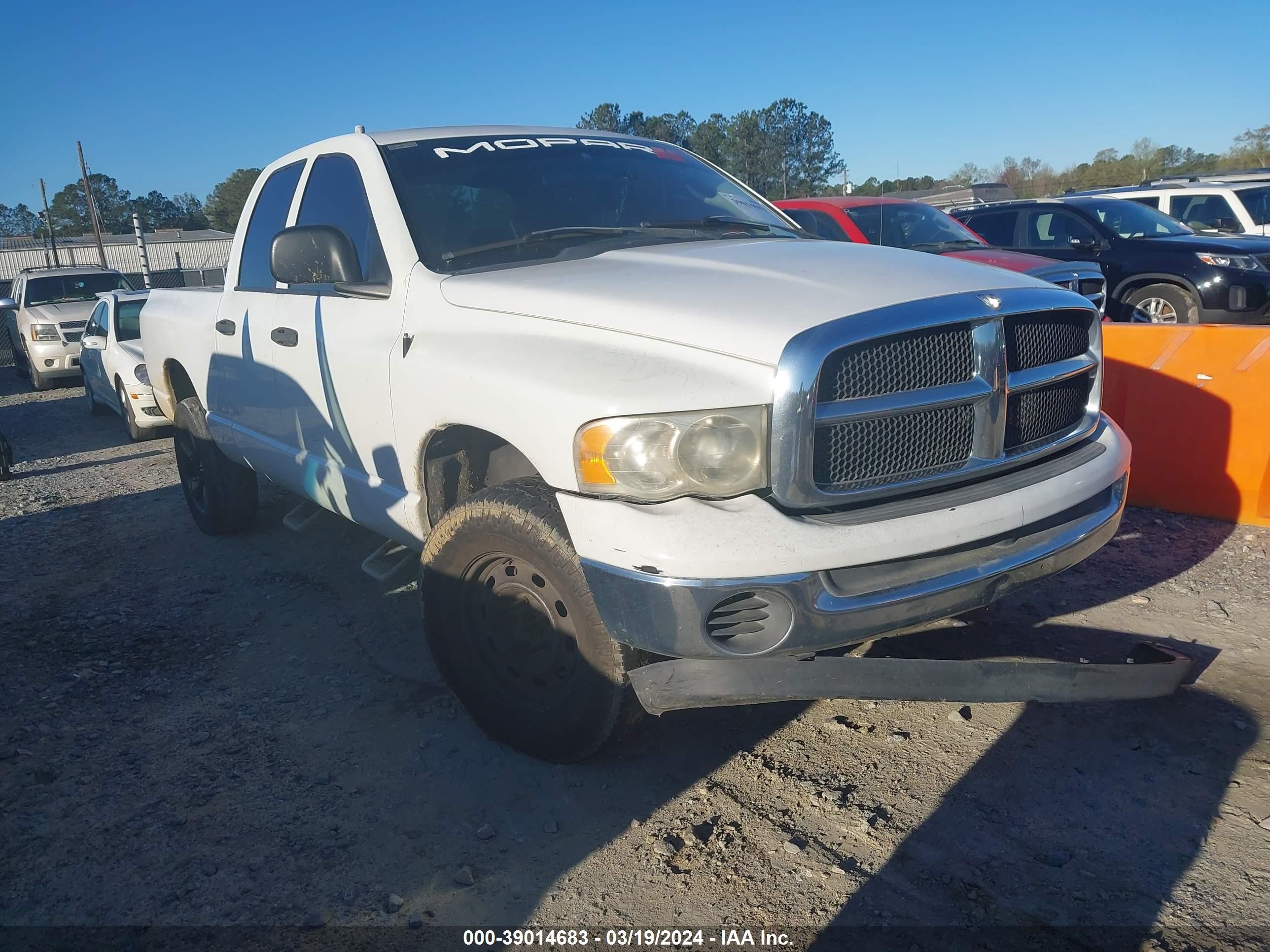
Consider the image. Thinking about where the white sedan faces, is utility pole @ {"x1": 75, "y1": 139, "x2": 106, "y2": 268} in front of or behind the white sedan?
behind

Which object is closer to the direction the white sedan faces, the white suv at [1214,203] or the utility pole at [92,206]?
the white suv

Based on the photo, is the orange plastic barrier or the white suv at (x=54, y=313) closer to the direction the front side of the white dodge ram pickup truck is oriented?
the orange plastic barrier

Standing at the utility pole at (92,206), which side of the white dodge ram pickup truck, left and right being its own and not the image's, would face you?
back

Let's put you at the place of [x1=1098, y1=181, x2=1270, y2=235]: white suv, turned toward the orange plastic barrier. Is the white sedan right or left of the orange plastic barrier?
right

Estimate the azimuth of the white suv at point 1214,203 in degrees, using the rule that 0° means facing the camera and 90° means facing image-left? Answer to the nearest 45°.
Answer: approximately 315°

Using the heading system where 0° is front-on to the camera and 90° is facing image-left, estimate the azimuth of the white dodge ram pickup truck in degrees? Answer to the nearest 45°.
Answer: approximately 315°

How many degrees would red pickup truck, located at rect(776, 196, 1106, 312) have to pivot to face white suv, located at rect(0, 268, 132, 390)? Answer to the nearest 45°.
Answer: approximately 135° to its right
